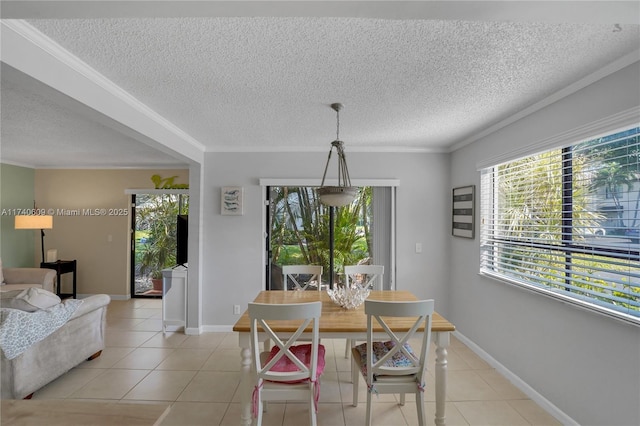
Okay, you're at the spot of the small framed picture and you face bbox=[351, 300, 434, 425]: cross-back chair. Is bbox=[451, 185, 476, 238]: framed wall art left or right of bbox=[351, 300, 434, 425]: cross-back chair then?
left

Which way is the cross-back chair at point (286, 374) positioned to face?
away from the camera

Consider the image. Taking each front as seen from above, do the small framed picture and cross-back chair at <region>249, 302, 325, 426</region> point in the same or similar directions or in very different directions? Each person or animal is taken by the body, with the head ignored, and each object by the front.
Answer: very different directions

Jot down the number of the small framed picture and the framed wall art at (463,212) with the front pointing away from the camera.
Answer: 0

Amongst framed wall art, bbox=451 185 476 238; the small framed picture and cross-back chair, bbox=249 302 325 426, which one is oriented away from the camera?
the cross-back chair

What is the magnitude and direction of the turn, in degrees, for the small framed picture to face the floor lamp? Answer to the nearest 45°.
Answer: approximately 135° to its right

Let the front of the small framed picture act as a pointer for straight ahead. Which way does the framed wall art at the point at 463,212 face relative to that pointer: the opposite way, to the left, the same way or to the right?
to the right

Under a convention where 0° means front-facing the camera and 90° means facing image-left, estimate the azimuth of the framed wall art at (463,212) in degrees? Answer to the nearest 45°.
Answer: approximately 45°

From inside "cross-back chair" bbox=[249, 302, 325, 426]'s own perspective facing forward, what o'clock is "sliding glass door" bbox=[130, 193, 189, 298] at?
The sliding glass door is roughly at 11 o'clock from the cross-back chair.

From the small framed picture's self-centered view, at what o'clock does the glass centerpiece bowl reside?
The glass centerpiece bowl is roughly at 11 o'clock from the small framed picture.

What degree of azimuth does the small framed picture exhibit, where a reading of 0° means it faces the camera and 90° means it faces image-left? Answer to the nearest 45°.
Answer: approximately 0°

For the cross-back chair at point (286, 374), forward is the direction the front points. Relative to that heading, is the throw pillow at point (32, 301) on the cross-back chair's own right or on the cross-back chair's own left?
on the cross-back chair's own left
